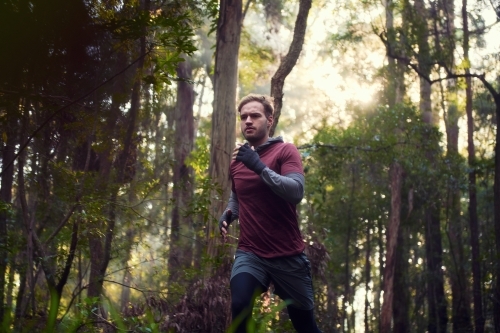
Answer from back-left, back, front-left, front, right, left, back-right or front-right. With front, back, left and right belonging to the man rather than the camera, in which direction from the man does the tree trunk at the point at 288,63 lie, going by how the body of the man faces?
back-right

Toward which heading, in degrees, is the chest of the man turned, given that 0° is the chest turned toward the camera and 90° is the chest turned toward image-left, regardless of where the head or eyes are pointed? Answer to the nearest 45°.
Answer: approximately 45°

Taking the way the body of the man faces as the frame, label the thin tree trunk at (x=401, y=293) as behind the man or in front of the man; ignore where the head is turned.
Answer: behind

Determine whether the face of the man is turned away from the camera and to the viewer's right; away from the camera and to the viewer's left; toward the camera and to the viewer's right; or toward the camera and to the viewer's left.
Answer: toward the camera and to the viewer's left

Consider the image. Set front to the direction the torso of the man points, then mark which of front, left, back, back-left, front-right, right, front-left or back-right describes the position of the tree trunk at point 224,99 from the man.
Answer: back-right
